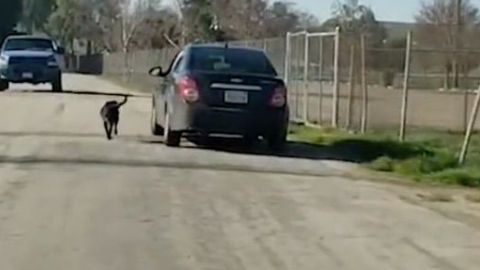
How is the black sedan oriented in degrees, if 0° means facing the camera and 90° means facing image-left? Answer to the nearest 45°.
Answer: approximately 180°

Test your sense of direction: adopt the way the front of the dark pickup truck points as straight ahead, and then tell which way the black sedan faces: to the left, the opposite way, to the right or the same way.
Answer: the opposite way

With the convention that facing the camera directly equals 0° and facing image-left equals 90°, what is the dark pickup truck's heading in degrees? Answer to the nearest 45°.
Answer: approximately 0°

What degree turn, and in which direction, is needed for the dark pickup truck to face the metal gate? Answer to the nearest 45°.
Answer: approximately 45° to its left

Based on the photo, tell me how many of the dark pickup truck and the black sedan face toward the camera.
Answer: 1
